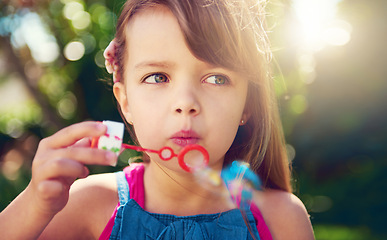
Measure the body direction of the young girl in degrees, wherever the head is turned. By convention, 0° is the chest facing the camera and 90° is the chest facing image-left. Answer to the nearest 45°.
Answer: approximately 0°
